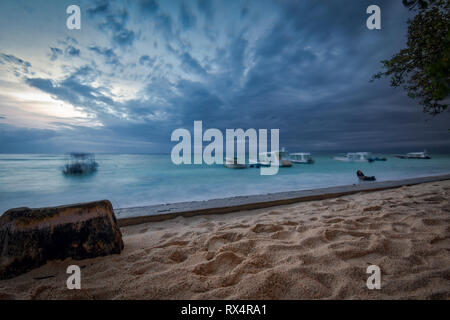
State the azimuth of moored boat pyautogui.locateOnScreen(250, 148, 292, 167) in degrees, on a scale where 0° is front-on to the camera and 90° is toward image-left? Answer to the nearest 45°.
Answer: approximately 90°

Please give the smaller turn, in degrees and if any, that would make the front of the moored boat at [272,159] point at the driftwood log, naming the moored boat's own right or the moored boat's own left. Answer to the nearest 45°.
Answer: approximately 90° to the moored boat's own left
